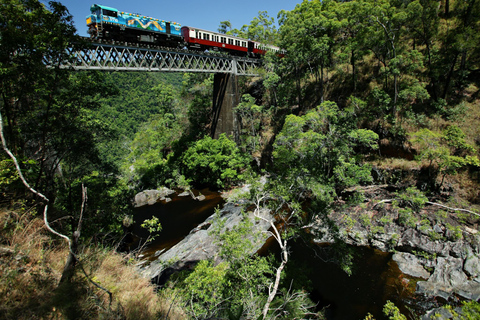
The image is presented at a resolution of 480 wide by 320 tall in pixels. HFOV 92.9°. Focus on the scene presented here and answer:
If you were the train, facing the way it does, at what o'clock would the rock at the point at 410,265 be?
The rock is roughly at 9 o'clock from the train.

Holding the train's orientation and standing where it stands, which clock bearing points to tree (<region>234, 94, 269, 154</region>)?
The tree is roughly at 7 o'clock from the train.

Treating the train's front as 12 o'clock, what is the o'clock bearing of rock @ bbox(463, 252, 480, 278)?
The rock is roughly at 9 o'clock from the train.

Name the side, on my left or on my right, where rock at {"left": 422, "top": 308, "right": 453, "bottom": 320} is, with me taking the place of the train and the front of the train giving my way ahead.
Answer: on my left

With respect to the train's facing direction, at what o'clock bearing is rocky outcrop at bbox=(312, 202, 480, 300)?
The rocky outcrop is roughly at 9 o'clock from the train.

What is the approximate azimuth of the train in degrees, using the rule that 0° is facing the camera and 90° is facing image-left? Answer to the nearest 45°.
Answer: approximately 45°
